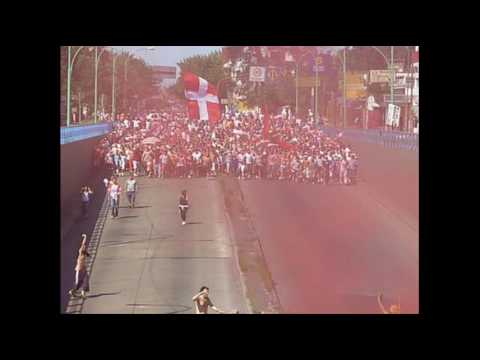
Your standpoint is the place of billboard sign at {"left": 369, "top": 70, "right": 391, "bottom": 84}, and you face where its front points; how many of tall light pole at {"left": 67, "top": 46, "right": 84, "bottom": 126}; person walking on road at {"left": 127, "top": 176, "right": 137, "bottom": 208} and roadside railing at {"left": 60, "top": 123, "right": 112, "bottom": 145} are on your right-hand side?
3

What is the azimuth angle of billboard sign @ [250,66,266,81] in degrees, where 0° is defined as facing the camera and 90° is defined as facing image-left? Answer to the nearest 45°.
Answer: approximately 0°

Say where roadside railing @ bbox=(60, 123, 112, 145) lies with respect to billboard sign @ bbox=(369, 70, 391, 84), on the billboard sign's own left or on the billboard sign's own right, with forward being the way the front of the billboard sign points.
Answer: on the billboard sign's own right

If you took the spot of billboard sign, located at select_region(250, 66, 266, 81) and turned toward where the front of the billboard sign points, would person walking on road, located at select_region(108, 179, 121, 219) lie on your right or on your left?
on your right

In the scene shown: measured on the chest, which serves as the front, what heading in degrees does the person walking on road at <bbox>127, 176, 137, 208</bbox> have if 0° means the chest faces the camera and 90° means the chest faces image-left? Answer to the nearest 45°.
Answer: approximately 0°

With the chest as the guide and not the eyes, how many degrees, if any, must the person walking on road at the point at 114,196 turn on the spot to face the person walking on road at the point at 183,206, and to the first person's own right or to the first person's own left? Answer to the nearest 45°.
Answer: approximately 90° to the first person's own left
